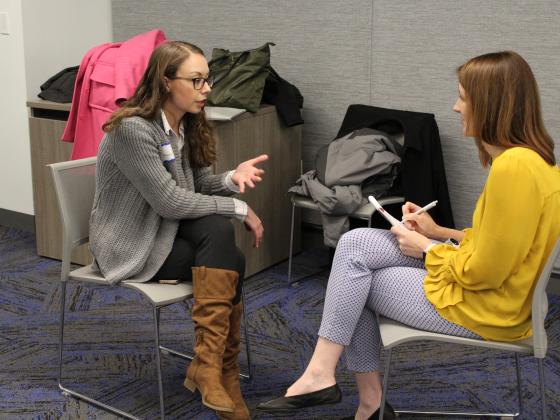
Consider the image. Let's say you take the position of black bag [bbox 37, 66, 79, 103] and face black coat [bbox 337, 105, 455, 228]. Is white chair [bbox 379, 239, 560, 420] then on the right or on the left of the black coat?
right

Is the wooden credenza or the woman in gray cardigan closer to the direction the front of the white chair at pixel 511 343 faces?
the woman in gray cardigan

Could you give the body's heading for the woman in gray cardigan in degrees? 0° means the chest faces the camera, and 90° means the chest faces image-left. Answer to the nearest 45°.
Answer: approximately 315°

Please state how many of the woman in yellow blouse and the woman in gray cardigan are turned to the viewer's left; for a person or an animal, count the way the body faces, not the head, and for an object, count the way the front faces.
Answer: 1

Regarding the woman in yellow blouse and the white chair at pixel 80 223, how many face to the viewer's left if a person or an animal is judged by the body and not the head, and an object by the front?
1

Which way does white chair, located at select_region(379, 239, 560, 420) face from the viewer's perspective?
to the viewer's left

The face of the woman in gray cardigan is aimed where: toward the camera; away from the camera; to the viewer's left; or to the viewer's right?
to the viewer's right

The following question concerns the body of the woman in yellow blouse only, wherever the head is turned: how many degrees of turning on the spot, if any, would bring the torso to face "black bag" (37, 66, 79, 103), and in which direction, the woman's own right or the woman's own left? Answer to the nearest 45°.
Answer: approximately 45° to the woman's own right

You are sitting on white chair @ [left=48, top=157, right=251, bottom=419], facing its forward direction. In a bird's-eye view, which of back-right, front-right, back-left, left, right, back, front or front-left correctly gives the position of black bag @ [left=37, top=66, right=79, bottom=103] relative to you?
back-left

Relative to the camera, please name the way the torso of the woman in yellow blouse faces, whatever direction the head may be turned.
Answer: to the viewer's left

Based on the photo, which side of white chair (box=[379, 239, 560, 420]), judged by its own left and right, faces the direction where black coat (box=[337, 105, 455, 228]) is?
right
